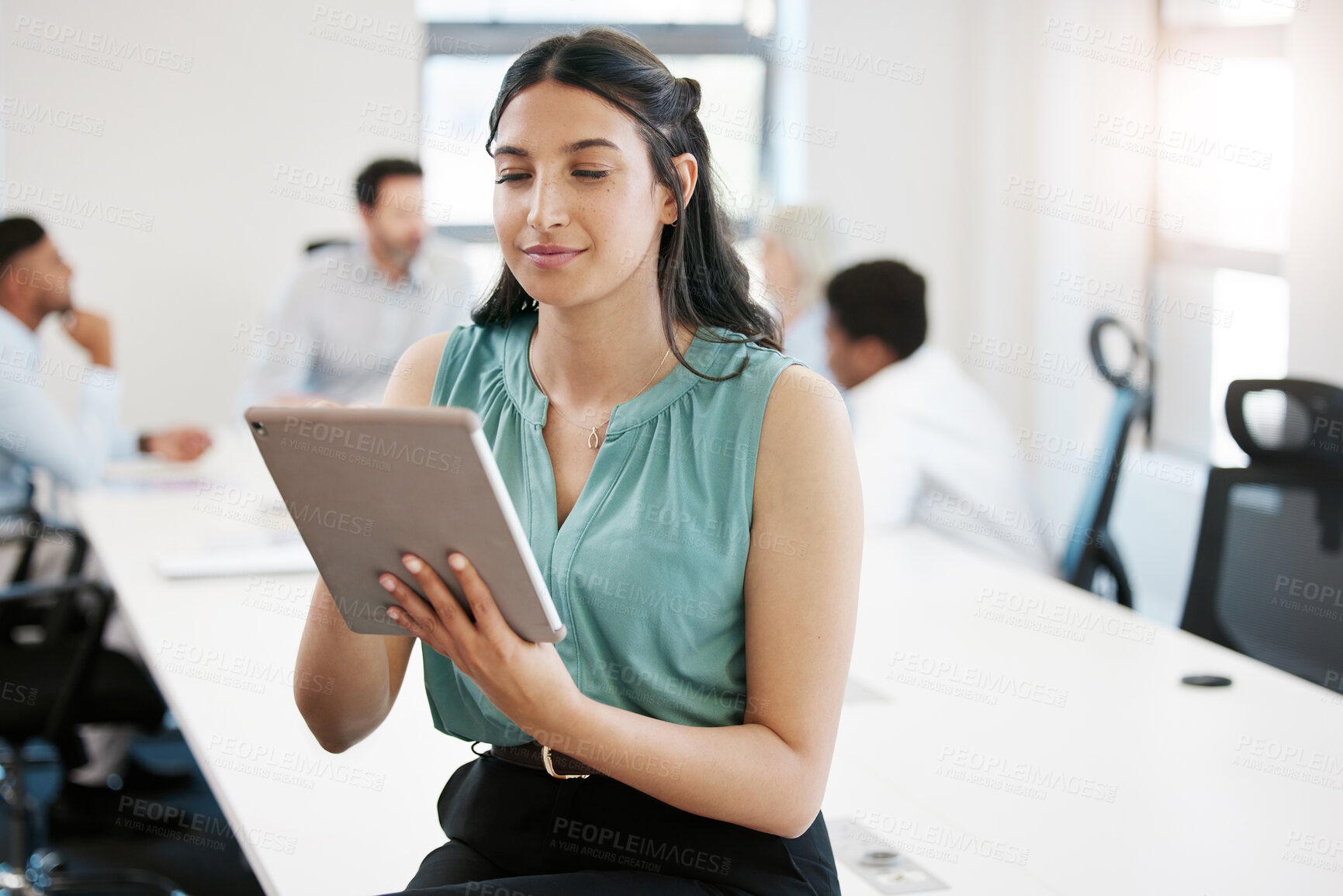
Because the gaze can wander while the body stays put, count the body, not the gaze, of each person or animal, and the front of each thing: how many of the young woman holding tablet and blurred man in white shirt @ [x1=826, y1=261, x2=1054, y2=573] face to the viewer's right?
0

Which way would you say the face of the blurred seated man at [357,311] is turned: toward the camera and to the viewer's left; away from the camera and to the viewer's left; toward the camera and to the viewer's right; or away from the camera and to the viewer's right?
toward the camera and to the viewer's right

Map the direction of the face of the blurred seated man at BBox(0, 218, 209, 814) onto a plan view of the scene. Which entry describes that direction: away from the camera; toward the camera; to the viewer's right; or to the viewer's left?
to the viewer's right

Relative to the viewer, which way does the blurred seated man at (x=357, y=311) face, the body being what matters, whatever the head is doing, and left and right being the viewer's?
facing the viewer and to the right of the viewer

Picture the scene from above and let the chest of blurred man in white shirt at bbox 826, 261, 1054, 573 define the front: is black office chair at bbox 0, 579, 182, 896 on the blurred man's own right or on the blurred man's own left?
on the blurred man's own left

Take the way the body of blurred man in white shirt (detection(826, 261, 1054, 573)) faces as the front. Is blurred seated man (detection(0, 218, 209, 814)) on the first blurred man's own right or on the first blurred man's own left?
on the first blurred man's own left

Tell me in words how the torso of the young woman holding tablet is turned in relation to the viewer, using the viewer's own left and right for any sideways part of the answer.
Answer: facing the viewer and to the left of the viewer

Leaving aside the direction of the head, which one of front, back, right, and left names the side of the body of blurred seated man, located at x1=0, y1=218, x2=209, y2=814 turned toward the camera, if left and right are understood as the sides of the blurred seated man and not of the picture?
right

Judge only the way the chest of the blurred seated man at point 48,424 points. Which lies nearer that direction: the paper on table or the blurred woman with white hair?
the blurred woman with white hair

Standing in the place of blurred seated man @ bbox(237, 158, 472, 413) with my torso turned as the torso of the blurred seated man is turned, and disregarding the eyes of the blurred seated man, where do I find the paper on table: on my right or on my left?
on my right

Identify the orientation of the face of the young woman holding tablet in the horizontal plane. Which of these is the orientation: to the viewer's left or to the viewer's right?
to the viewer's left

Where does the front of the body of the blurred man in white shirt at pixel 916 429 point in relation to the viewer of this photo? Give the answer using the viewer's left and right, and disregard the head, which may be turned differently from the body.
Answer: facing away from the viewer and to the left of the viewer

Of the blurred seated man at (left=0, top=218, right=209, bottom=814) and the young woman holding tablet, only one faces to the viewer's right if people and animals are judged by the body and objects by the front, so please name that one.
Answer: the blurred seated man

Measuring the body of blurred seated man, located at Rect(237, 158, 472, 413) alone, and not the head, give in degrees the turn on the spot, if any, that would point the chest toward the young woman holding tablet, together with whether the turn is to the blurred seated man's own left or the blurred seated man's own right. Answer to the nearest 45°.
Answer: approximately 45° to the blurred seated man's own right

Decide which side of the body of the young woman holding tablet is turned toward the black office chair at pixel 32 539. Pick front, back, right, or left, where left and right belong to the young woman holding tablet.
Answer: right
